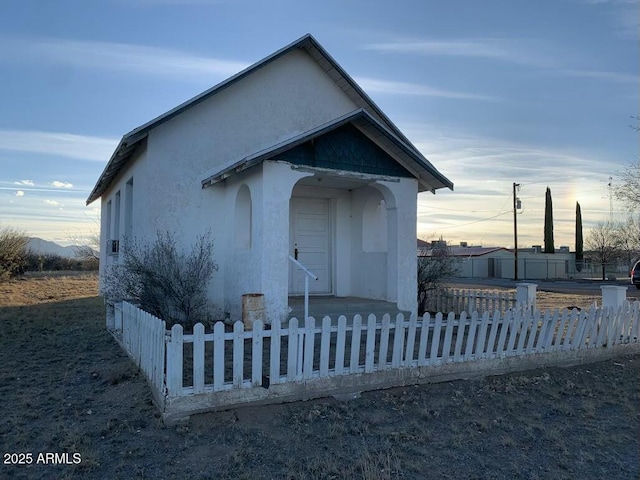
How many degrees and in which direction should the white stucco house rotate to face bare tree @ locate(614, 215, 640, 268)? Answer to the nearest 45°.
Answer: approximately 90° to its left

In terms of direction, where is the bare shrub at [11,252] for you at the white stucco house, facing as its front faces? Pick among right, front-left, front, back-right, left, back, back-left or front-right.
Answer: back

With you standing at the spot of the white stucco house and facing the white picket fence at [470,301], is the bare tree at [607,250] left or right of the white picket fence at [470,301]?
left

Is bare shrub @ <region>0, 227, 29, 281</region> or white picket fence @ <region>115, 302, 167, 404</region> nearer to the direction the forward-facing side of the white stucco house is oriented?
the white picket fence

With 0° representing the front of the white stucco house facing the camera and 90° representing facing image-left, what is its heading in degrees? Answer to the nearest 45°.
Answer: approximately 315°

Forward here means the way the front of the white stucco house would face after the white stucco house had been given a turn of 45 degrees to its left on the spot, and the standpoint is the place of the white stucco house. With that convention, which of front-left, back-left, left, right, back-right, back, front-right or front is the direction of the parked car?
front-left

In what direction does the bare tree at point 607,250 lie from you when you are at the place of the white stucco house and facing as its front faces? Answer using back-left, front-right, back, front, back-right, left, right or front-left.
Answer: left

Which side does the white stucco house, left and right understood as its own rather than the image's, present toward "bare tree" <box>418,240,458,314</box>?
left

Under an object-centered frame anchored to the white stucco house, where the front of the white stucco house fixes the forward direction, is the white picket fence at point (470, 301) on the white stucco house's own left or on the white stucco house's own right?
on the white stucco house's own left
